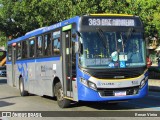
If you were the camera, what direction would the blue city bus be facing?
facing the viewer and to the right of the viewer
